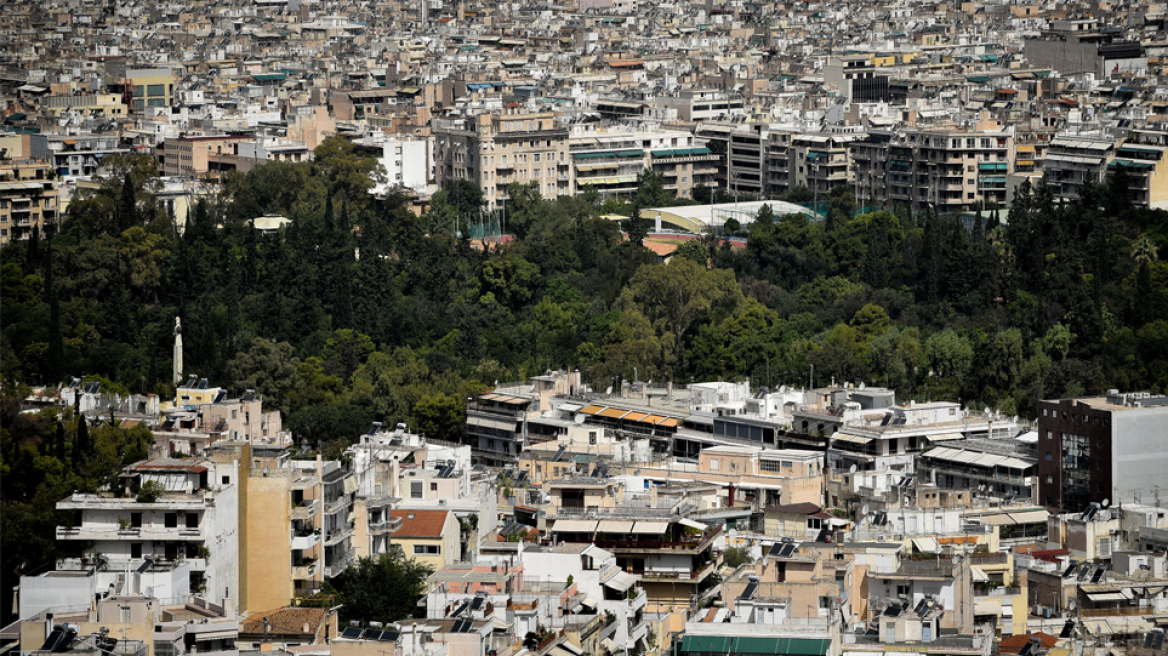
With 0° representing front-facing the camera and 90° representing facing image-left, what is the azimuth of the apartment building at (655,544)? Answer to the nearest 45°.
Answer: approximately 0°

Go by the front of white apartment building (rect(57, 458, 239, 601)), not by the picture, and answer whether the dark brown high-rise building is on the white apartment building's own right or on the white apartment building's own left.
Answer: on the white apartment building's own left

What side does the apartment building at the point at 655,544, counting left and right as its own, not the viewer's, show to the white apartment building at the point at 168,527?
right

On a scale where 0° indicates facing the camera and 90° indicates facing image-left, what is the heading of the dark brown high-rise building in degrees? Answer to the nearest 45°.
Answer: approximately 45°

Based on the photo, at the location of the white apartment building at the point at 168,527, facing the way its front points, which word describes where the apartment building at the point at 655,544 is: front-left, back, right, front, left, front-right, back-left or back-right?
left

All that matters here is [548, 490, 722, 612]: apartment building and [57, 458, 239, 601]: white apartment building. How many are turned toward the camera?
2

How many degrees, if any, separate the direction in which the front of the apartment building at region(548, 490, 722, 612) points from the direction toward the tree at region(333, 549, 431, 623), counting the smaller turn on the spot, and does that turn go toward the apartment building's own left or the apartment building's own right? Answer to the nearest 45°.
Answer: approximately 90° to the apartment building's own right
